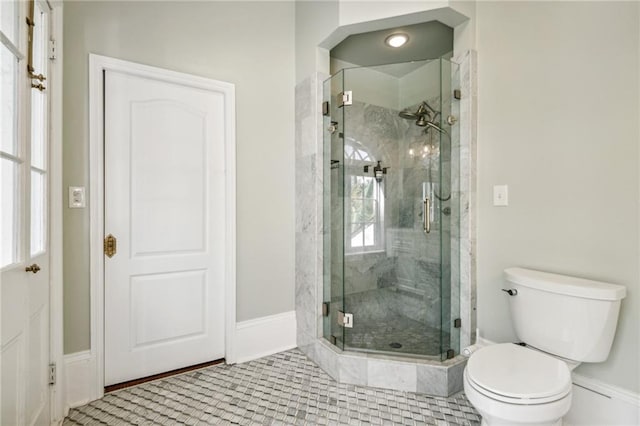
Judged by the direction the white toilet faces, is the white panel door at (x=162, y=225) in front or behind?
in front

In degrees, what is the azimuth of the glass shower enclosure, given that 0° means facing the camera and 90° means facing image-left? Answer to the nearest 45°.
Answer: approximately 0°

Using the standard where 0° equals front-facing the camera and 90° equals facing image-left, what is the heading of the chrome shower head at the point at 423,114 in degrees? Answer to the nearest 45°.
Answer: approximately 45°

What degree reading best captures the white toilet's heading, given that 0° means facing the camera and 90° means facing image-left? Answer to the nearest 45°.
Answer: approximately 45°

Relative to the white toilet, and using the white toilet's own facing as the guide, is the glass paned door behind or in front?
in front
